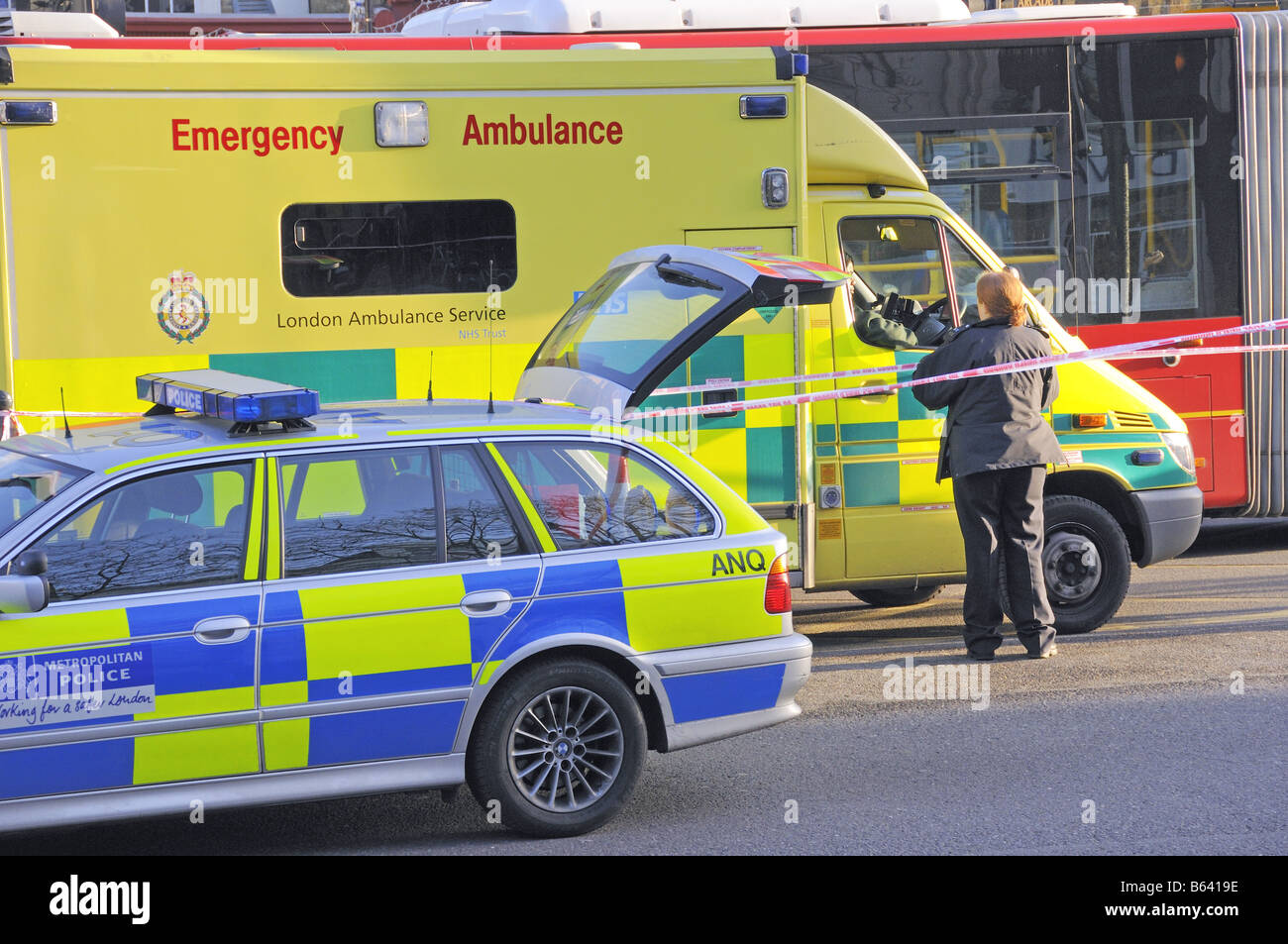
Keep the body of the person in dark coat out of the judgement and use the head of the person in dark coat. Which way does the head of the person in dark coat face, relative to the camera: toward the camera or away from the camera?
away from the camera

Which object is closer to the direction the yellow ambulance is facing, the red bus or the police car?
the red bus

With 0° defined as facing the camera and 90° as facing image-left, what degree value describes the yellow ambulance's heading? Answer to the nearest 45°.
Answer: approximately 270°

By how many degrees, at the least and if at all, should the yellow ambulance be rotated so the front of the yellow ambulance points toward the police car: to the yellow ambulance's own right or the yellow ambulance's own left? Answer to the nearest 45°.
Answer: approximately 90° to the yellow ambulance's own right
